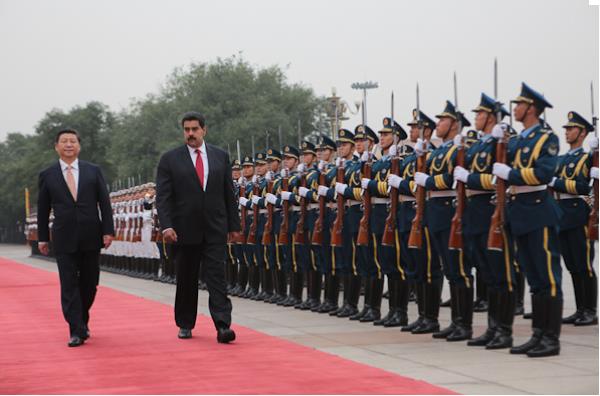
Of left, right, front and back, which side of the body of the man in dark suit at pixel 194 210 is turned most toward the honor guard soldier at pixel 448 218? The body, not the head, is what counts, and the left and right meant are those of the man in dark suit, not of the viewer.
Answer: left

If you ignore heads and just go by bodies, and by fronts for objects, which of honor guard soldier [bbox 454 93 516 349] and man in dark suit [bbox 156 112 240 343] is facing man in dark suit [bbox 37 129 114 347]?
the honor guard soldier

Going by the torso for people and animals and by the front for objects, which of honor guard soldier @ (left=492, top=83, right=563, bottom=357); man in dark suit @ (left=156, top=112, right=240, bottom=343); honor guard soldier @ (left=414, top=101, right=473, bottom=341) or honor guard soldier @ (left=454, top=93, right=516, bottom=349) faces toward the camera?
the man in dark suit

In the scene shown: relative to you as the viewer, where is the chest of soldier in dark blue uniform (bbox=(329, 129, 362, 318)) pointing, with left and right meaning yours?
facing the viewer and to the left of the viewer

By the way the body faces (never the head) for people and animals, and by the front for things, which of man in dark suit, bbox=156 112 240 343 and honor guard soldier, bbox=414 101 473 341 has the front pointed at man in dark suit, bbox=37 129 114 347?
the honor guard soldier

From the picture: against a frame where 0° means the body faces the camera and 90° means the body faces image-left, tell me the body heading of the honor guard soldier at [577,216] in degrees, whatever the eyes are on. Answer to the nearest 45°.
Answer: approximately 45°

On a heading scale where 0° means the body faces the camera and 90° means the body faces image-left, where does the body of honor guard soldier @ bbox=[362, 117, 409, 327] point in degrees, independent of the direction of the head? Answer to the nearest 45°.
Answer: approximately 45°

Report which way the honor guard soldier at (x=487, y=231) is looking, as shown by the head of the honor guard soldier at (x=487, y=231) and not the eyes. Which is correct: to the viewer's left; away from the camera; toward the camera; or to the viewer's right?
to the viewer's left

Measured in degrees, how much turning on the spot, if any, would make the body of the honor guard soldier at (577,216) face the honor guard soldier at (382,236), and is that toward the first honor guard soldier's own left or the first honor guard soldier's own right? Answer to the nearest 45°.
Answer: approximately 45° to the first honor guard soldier's own right

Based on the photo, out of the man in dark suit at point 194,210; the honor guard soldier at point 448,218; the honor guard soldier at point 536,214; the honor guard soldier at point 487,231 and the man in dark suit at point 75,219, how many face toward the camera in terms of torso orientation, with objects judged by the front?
2

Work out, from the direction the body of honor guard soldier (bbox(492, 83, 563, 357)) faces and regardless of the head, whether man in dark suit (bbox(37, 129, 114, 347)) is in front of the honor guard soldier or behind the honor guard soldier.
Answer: in front

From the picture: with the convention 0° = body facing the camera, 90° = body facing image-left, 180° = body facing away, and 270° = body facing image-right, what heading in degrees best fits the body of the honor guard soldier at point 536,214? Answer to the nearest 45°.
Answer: approximately 90°

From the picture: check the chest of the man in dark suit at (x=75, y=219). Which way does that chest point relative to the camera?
toward the camera
